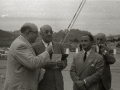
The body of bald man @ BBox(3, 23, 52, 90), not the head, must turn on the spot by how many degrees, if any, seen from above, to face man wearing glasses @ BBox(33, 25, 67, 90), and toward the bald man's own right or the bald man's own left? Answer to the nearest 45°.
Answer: approximately 45° to the bald man's own left

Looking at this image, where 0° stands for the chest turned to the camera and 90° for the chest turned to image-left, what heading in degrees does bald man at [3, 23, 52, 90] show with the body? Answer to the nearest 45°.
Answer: approximately 270°

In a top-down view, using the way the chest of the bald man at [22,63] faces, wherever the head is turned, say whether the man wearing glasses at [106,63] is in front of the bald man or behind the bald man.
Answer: in front
